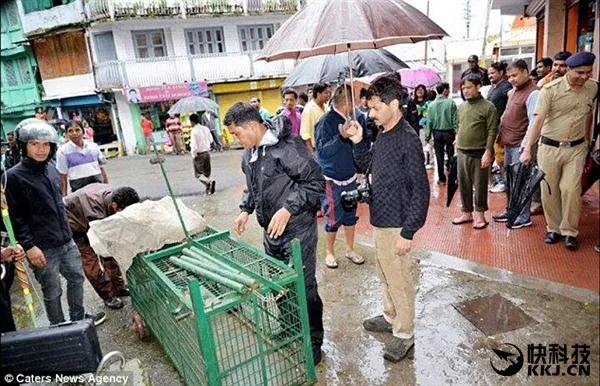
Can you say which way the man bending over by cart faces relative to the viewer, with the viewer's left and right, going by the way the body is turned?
facing to the right of the viewer

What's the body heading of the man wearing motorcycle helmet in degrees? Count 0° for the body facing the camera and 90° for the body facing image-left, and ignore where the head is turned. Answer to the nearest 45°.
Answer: approximately 315°

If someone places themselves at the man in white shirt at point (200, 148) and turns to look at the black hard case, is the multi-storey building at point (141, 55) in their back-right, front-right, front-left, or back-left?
back-right

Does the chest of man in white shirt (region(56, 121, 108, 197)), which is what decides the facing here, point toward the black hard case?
yes

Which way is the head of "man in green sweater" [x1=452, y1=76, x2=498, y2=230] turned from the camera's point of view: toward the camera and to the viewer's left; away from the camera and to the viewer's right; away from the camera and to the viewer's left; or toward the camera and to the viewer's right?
toward the camera and to the viewer's left

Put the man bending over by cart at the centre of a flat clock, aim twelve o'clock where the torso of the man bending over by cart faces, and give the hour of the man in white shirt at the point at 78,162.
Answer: The man in white shirt is roughly at 9 o'clock from the man bending over by cart.

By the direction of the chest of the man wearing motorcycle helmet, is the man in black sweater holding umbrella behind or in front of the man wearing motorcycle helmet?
in front

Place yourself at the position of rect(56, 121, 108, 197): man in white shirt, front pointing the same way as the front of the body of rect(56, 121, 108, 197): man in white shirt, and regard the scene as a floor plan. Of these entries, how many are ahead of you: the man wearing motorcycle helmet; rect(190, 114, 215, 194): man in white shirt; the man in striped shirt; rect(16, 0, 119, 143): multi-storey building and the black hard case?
2

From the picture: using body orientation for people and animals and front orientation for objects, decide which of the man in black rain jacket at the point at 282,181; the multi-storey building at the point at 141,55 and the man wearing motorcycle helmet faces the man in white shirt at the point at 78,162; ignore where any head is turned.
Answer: the multi-storey building

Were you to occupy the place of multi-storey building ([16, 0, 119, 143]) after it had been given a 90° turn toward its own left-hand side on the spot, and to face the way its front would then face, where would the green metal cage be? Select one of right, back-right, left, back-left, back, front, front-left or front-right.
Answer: right

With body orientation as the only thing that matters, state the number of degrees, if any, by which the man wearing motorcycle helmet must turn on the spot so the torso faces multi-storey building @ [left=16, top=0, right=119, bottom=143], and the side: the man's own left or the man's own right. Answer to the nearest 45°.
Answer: approximately 135° to the man's own left

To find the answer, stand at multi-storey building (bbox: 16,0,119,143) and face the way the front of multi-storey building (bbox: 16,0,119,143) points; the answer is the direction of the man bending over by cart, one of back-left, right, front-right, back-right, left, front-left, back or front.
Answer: front

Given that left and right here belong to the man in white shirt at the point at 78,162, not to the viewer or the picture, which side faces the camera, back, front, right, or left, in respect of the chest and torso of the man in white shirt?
front
